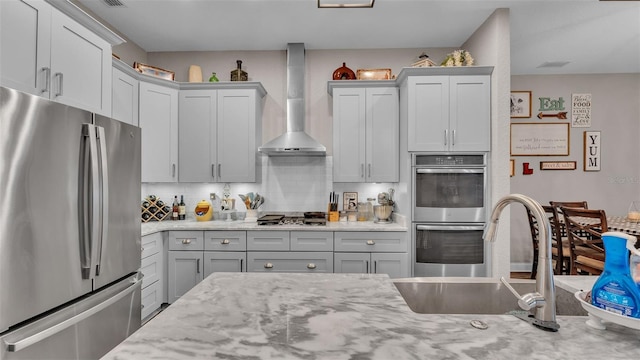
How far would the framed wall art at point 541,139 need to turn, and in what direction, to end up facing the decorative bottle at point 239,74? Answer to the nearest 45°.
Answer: approximately 45° to its right

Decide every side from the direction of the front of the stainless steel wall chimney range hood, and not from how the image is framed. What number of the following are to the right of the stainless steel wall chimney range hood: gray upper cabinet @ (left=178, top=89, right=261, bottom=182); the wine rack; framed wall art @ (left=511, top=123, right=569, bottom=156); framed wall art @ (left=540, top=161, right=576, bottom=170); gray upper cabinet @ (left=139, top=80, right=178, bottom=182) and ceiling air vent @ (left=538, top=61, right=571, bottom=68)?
3

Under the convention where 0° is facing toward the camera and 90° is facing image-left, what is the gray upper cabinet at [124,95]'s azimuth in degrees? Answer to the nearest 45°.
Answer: approximately 315°

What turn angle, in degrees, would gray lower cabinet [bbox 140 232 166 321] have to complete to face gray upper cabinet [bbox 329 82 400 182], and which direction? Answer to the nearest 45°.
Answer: approximately 45° to its left

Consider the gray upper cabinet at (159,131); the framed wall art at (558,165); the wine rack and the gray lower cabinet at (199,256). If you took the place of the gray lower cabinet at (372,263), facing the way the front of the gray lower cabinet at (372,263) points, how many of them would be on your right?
3

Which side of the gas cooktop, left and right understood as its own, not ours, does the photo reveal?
front

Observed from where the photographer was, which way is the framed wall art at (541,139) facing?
facing the viewer

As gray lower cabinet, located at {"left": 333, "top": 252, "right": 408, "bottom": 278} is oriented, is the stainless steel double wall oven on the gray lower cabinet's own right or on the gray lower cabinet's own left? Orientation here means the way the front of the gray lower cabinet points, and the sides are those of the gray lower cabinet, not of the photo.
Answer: on the gray lower cabinet's own left

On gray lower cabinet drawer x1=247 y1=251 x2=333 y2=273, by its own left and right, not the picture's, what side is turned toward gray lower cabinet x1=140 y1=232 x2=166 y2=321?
right

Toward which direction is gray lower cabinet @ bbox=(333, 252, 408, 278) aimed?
toward the camera

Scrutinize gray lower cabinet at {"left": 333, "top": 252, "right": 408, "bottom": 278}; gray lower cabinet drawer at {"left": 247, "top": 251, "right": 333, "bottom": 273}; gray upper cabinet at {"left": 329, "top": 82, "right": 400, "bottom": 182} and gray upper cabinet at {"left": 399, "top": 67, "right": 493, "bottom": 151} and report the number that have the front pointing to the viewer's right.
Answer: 0

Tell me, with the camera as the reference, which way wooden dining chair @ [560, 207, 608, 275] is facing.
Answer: facing away from the viewer and to the right of the viewer
